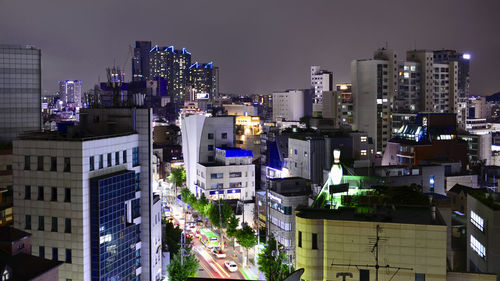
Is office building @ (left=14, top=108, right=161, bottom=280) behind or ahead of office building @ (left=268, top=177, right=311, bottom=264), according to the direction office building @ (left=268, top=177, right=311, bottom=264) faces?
ahead

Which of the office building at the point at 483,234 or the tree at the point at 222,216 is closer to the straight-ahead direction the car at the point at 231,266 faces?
the tree

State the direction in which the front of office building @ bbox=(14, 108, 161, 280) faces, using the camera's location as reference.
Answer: facing the viewer and to the right of the viewer

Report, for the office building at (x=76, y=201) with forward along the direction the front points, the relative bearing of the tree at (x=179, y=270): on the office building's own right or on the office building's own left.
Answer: on the office building's own left

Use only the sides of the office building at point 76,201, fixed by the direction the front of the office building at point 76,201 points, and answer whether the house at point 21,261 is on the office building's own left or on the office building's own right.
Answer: on the office building's own right

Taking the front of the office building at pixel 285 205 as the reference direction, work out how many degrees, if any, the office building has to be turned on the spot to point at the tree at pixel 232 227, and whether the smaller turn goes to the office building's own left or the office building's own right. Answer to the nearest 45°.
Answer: approximately 90° to the office building's own right

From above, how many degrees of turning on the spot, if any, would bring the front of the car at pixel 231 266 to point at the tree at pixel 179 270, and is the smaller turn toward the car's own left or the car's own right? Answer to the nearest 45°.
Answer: approximately 135° to the car's own left

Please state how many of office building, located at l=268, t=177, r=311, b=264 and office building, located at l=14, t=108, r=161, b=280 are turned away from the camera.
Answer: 0
